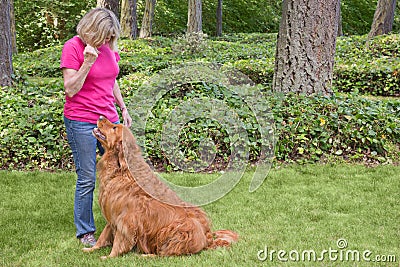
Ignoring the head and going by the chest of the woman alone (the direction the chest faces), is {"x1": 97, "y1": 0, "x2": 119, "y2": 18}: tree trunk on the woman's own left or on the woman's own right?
on the woman's own left

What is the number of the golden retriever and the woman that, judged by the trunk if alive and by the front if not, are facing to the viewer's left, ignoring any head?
1

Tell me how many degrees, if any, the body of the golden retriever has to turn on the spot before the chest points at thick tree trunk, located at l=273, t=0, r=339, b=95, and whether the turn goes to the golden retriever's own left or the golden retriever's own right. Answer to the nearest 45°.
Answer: approximately 135° to the golden retriever's own right

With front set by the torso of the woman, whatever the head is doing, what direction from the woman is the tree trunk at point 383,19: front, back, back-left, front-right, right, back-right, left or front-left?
left

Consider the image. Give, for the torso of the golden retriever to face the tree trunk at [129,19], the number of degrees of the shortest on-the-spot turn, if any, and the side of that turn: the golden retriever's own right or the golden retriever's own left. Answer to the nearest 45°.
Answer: approximately 90° to the golden retriever's own right

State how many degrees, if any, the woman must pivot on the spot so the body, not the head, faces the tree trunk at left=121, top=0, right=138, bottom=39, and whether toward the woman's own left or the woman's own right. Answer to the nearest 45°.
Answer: approximately 135° to the woman's own left

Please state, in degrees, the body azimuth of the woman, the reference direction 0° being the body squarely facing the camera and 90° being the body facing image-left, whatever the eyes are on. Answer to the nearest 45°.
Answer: approximately 315°

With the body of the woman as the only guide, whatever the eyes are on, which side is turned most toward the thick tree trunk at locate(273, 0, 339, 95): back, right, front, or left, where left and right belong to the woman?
left

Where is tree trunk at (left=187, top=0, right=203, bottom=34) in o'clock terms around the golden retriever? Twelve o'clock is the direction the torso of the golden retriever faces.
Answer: The tree trunk is roughly at 3 o'clock from the golden retriever.

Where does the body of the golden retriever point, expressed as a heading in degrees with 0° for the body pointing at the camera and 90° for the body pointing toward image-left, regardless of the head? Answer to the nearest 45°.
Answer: approximately 90°
